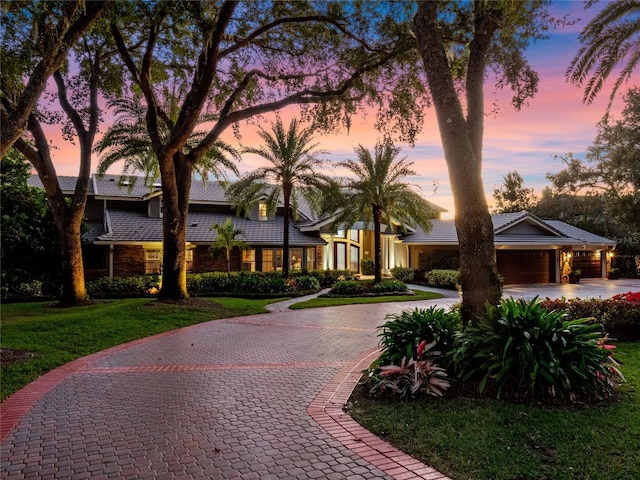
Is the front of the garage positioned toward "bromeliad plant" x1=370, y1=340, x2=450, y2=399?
yes

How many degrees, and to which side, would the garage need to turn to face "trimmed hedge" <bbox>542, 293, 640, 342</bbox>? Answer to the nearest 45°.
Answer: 0° — it already faces it

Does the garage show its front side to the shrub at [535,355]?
yes

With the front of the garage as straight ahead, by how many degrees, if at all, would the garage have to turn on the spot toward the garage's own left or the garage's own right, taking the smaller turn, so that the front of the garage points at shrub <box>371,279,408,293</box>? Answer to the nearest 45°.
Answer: approximately 45° to the garage's own right

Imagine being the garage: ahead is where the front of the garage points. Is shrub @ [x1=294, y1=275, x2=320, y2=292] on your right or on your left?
on your right

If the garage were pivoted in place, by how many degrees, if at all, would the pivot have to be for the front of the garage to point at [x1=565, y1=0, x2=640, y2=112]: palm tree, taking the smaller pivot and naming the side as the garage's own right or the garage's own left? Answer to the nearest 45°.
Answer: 0° — it already faces it

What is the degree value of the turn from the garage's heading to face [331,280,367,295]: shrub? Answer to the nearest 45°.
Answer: approximately 45° to its right

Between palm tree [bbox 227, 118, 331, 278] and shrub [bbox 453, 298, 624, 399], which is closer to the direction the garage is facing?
the shrub

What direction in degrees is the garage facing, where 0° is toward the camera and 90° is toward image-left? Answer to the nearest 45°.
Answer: approximately 0°

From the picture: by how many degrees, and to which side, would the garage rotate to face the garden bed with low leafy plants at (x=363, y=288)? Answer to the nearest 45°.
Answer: approximately 45° to its right

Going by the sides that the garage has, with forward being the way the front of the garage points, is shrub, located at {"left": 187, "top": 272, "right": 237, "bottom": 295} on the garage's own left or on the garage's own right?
on the garage's own right

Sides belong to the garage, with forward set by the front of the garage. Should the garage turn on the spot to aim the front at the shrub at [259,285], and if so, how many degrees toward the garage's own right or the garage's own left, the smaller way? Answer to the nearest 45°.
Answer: approximately 45° to the garage's own right
